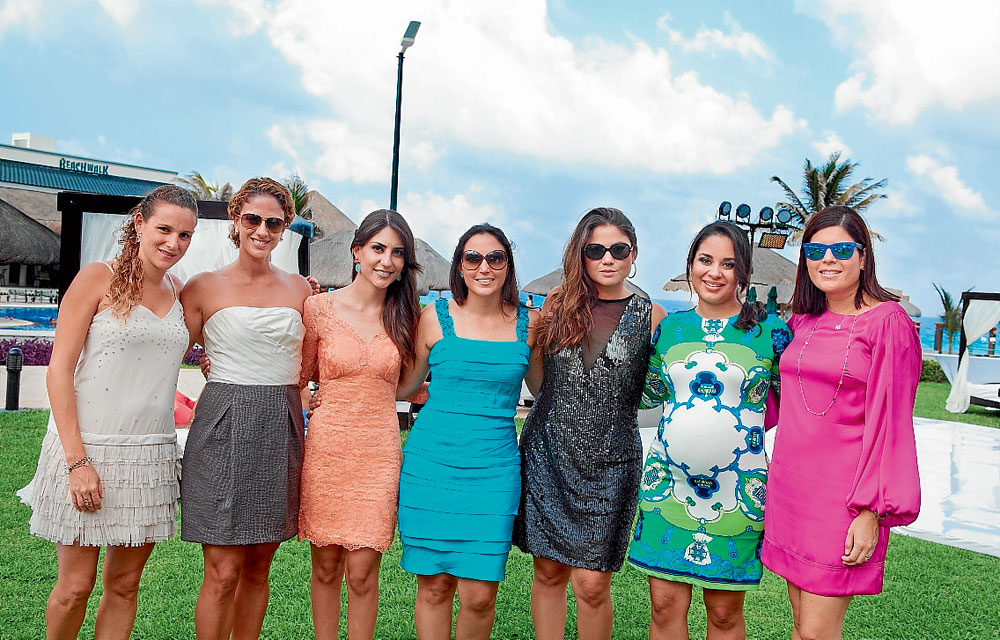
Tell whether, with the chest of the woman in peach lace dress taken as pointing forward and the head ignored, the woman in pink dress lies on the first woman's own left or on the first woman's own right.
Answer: on the first woman's own left

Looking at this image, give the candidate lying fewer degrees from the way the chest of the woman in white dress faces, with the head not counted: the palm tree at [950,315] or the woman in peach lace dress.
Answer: the woman in peach lace dress

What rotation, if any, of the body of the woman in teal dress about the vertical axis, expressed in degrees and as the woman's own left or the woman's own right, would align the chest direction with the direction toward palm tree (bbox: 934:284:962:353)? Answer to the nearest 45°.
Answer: approximately 135° to the woman's own left

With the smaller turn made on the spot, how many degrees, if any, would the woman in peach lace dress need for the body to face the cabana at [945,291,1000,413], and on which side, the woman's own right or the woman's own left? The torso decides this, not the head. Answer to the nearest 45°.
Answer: approximately 135° to the woman's own left

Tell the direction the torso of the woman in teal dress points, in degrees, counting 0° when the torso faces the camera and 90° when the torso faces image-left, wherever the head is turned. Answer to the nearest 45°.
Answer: approximately 0°

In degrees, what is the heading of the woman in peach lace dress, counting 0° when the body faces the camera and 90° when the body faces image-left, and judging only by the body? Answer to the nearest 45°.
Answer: approximately 0°
